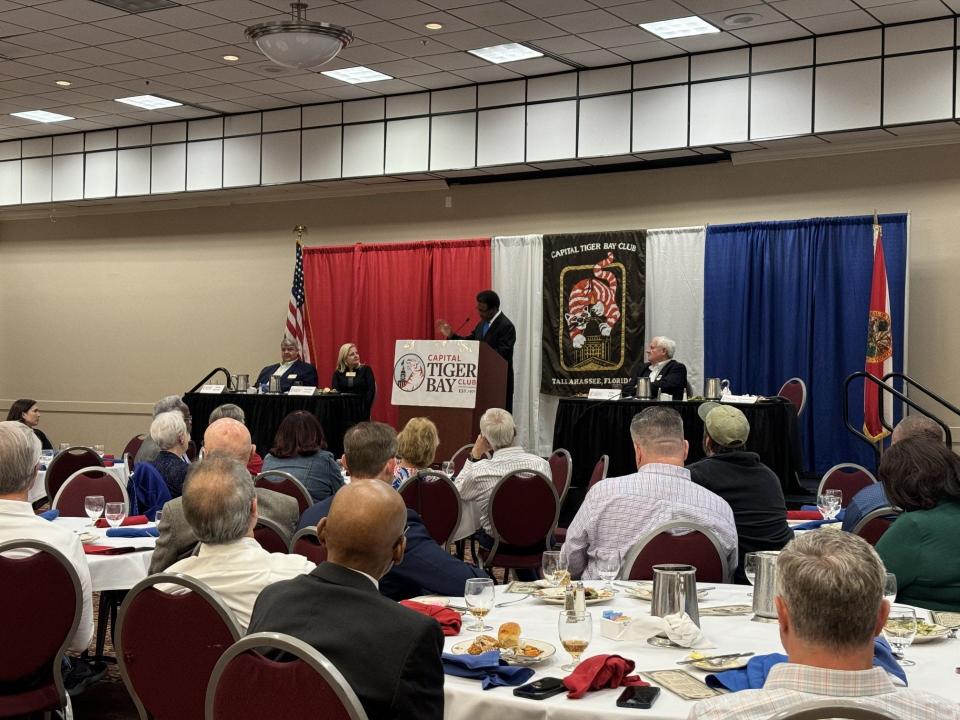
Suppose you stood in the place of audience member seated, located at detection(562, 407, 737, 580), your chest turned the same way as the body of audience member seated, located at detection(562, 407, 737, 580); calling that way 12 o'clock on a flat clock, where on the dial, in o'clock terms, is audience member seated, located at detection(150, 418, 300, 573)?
audience member seated, located at detection(150, 418, 300, 573) is roughly at 9 o'clock from audience member seated, located at detection(562, 407, 737, 580).

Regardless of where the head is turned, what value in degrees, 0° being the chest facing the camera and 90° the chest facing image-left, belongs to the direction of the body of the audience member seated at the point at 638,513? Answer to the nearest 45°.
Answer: approximately 180°

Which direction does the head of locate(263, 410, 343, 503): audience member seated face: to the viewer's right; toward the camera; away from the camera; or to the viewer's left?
away from the camera

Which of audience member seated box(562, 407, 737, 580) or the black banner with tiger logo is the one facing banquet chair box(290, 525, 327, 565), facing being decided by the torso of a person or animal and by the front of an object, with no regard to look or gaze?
the black banner with tiger logo

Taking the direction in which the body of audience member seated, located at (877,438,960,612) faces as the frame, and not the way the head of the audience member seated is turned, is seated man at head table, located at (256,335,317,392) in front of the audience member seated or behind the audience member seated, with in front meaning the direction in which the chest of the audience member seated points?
in front

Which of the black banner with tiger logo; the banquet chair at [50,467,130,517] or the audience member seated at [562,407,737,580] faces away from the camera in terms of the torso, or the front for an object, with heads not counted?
the audience member seated

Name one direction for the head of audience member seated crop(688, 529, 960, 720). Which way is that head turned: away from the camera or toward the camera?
away from the camera

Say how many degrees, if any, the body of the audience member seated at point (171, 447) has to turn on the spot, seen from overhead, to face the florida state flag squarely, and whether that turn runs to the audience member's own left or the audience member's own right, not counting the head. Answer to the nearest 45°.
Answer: approximately 45° to the audience member's own right

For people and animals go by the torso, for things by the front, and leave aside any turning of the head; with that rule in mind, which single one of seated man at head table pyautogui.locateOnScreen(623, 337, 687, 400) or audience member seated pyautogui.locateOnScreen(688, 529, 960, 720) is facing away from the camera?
the audience member seated

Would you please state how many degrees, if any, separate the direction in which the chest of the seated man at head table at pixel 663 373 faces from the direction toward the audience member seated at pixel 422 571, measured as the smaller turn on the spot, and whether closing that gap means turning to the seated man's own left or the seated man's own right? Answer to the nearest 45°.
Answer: approximately 45° to the seated man's own left

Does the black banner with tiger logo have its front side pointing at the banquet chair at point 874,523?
yes

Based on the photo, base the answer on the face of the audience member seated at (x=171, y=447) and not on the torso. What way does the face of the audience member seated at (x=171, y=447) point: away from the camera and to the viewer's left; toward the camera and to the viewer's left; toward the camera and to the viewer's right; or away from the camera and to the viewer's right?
away from the camera and to the viewer's right

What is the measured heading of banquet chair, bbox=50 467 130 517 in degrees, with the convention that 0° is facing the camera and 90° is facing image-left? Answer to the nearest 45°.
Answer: approximately 0°

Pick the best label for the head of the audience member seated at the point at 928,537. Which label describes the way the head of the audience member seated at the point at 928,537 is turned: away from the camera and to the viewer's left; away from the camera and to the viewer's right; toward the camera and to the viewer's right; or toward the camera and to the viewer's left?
away from the camera and to the viewer's left

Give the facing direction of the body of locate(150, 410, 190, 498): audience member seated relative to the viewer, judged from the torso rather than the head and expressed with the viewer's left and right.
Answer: facing away from the viewer and to the right of the viewer

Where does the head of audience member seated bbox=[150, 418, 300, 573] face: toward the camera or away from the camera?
away from the camera

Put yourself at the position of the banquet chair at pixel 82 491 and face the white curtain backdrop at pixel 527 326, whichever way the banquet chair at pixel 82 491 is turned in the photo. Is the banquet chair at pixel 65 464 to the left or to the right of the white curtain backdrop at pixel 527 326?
left
